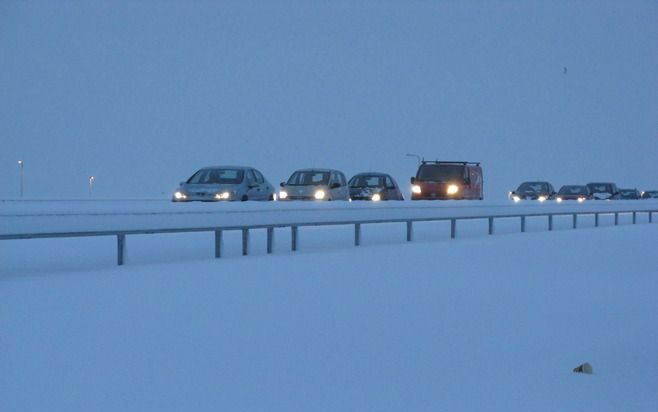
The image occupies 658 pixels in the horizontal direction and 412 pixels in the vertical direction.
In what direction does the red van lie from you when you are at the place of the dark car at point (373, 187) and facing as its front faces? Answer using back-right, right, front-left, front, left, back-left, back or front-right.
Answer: back-left

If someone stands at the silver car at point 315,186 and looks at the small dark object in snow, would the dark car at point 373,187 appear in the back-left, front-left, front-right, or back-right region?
back-left

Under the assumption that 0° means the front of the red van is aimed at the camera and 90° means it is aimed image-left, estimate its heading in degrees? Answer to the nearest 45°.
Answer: approximately 45°

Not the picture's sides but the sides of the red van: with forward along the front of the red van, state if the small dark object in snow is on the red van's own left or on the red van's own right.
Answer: on the red van's own left

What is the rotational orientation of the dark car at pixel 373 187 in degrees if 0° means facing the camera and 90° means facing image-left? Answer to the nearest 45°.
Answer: approximately 45°

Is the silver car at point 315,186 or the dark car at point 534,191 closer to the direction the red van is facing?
the silver car

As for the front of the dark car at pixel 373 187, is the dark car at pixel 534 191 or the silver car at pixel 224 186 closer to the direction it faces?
the silver car

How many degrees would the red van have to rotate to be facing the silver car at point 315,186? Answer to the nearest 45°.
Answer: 0° — it already faces it

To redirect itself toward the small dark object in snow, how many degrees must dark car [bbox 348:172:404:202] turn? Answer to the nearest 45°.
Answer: approximately 45° to its left

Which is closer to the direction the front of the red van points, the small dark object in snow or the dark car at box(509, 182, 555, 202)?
the small dark object in snow

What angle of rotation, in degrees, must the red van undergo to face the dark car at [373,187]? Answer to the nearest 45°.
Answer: approximately 45° to its right
